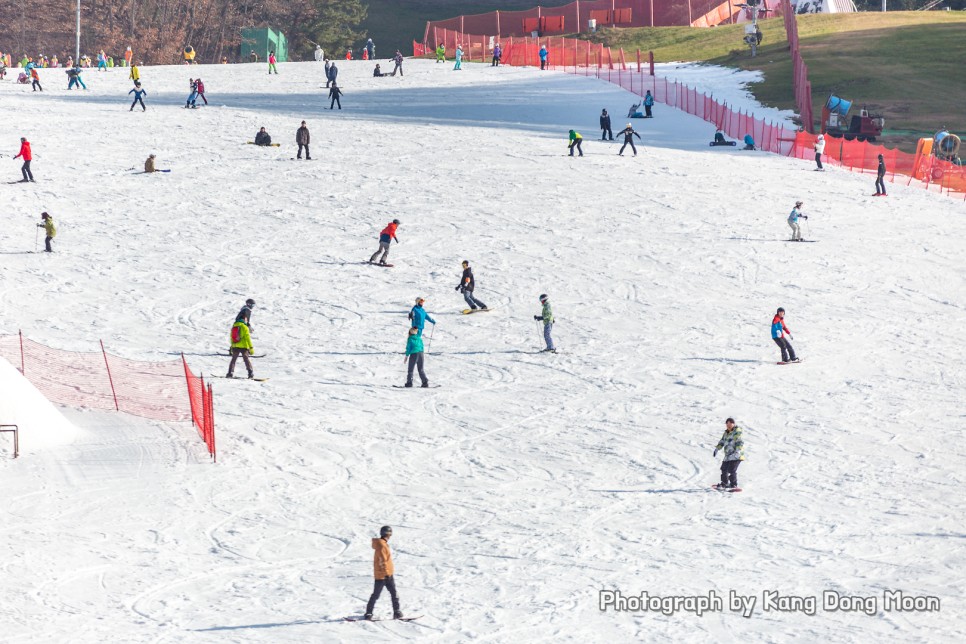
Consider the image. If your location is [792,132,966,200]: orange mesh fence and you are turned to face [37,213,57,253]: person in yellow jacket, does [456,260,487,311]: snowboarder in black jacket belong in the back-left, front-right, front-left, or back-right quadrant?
front-left

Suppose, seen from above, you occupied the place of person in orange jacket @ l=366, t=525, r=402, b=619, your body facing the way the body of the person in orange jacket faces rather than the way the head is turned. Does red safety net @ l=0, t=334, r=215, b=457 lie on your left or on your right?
on your left

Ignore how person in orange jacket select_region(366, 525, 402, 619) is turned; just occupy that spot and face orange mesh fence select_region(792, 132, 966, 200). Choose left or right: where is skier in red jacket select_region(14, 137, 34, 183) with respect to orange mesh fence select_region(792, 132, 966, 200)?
left

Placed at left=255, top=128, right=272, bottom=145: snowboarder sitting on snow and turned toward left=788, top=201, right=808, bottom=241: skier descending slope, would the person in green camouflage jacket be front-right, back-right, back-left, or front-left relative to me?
front-right

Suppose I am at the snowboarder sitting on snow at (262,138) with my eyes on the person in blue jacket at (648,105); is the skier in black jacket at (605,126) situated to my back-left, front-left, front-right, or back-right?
front-right

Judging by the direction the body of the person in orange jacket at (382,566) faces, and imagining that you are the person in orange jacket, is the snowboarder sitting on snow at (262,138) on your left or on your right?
on your left
